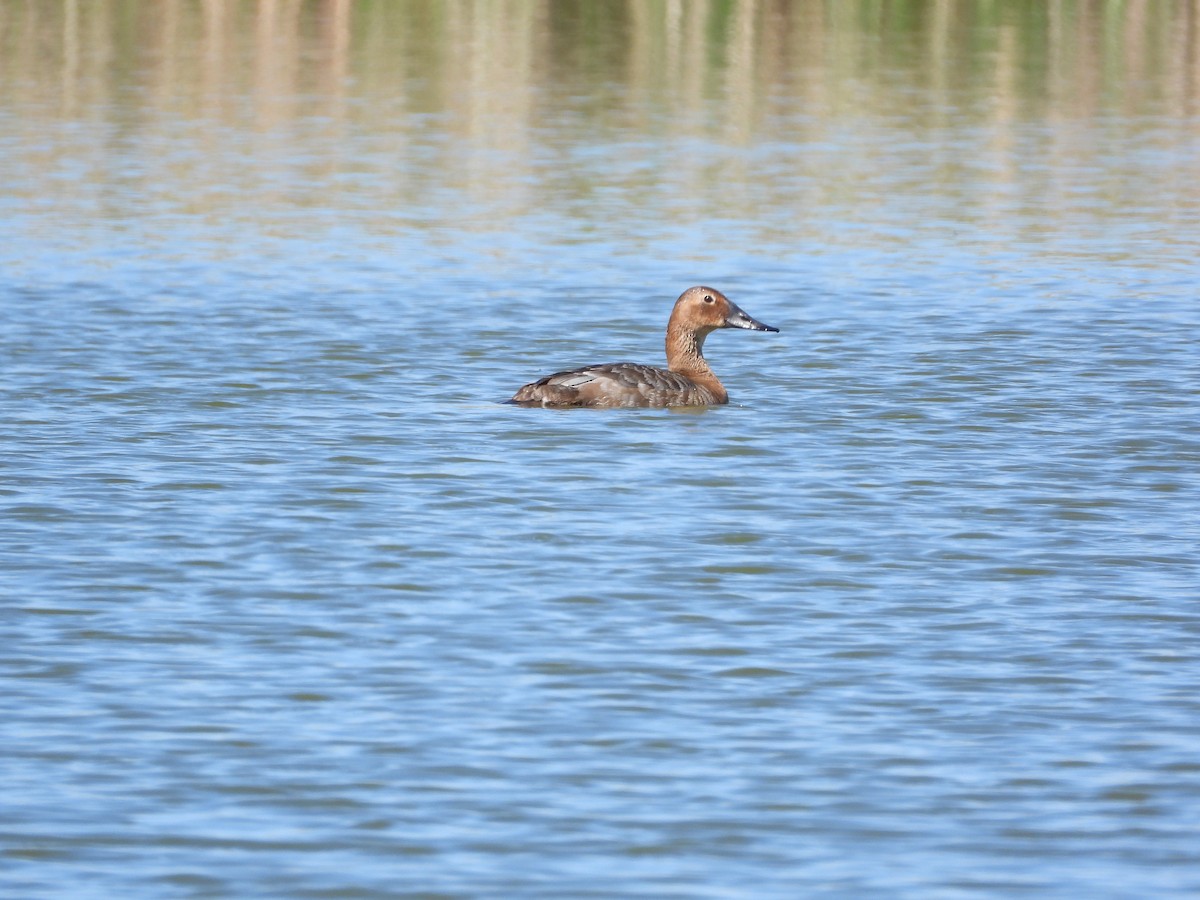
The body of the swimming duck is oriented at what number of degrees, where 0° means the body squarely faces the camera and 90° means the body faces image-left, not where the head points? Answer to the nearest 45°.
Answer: approximately 270°
